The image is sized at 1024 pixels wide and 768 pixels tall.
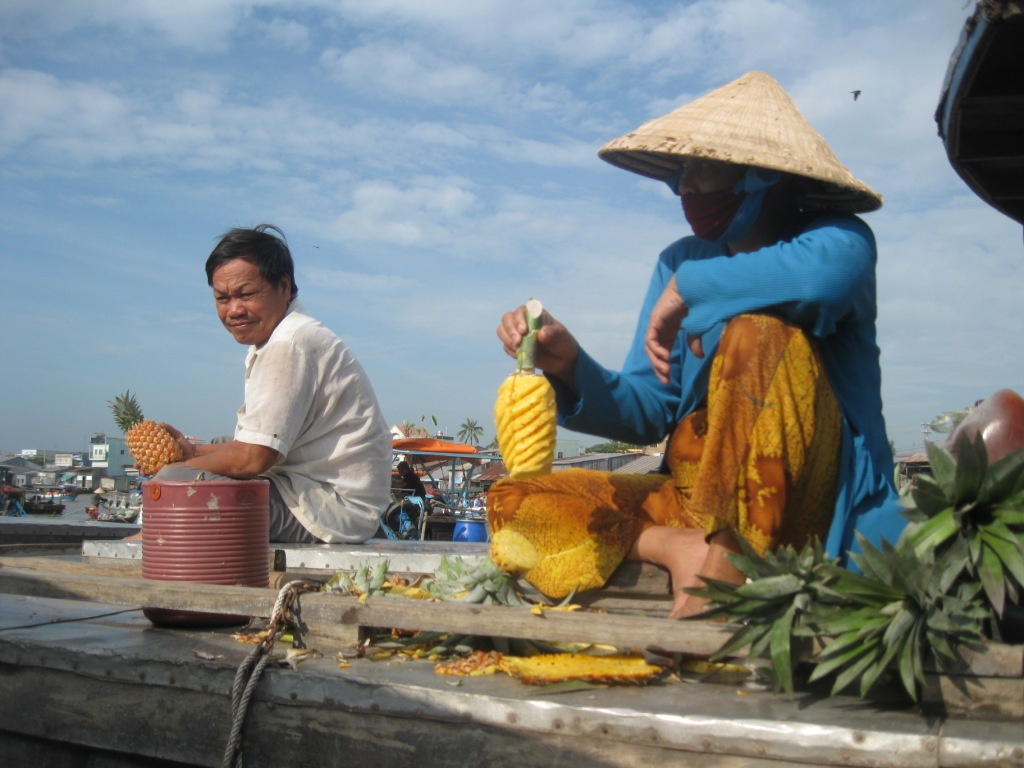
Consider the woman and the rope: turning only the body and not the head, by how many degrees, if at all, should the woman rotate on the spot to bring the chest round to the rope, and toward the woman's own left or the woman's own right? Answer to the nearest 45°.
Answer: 0° — they already face it

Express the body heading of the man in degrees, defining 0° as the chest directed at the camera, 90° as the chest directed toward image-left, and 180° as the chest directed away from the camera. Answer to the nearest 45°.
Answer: approximately 90°

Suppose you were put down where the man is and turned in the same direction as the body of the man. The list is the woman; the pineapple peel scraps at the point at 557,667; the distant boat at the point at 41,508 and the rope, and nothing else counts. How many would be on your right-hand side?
1

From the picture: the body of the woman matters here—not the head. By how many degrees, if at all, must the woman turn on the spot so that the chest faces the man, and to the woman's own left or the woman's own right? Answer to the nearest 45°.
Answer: approximately 90° to the woman's own right

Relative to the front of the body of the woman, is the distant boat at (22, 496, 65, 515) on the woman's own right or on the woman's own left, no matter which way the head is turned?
on the woman's own right

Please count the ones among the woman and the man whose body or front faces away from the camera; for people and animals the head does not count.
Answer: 0

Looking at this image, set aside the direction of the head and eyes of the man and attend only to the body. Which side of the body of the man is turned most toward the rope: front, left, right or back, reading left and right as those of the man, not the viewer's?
left
